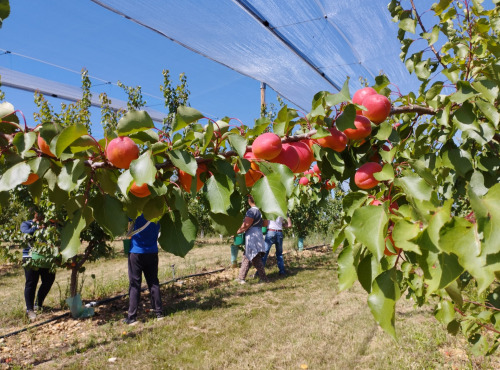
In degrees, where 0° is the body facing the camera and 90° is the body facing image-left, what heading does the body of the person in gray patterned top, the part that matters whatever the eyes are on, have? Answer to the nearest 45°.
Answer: approximately 90°

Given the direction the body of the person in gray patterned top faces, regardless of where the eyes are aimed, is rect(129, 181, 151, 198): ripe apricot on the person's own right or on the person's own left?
on the person's own left

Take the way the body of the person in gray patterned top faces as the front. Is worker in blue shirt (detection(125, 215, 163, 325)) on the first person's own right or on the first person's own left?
on the first person's own left

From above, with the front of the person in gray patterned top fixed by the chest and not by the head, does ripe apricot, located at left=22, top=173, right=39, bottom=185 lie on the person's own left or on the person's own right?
on the person's own left

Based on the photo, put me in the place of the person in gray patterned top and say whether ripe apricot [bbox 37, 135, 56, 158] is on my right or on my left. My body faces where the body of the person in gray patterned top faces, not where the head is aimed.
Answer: on my left
